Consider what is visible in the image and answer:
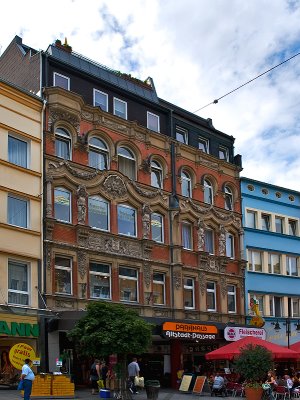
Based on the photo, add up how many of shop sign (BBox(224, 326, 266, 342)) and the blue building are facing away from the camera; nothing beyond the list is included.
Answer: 0

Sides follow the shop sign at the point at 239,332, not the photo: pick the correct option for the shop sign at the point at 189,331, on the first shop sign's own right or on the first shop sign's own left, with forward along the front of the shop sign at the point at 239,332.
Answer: on the first shop sign's own right

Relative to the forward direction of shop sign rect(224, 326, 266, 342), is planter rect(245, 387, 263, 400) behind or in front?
in front

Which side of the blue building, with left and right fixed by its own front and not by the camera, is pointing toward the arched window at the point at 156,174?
right

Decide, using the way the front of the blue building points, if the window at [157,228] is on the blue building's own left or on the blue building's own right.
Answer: on the blue building's own right

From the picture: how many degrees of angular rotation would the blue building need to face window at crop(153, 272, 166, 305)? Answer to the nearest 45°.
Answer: approximately 90° to its right

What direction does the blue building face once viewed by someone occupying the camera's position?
facing the viewer and to the right of the viewer

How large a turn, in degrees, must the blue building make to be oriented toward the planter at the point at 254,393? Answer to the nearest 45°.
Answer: approximately 45° to its right

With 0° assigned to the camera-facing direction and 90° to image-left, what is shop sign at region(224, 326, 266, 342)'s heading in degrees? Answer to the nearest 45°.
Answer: approximately 315°
